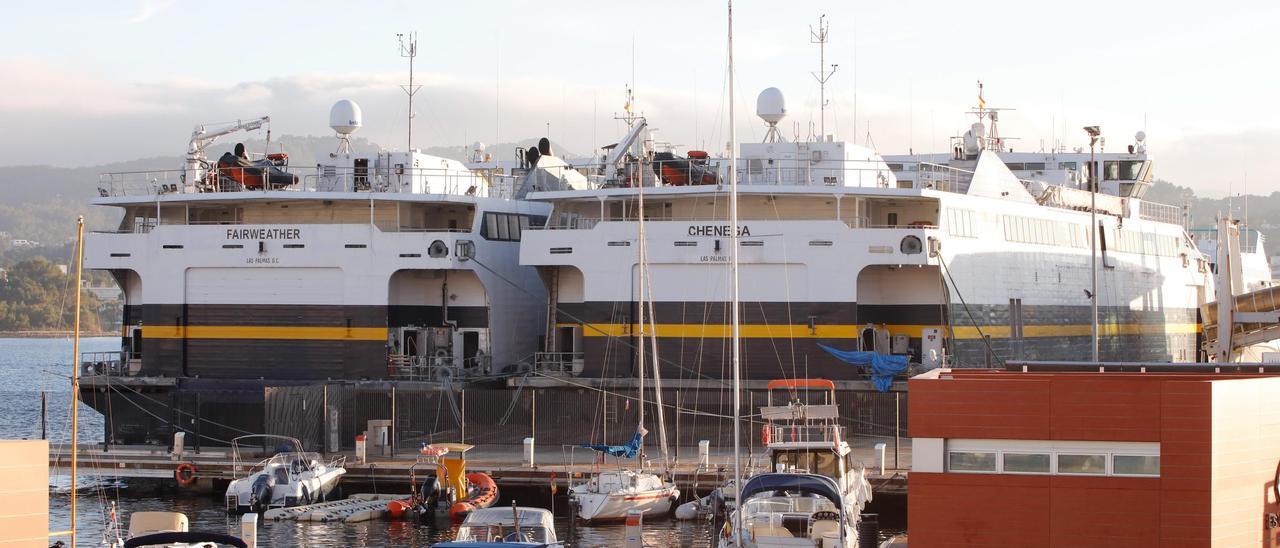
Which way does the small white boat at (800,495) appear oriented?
away from the camera

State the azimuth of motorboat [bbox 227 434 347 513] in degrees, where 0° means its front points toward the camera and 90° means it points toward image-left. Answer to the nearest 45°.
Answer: approximately 225°

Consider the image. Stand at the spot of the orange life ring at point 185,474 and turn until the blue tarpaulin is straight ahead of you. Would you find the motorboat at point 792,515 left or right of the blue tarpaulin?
right

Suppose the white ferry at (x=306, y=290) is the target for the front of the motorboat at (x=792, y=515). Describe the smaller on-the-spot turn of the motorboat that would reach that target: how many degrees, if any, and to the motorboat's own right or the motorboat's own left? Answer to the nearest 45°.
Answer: approximately 45° to the motorboat's own left

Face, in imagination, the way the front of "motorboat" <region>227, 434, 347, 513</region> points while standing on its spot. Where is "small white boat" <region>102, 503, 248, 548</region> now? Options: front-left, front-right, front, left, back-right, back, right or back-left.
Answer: back-right

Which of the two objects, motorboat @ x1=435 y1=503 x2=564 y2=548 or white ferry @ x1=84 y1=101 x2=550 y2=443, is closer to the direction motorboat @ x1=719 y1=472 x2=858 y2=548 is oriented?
the white ferry
